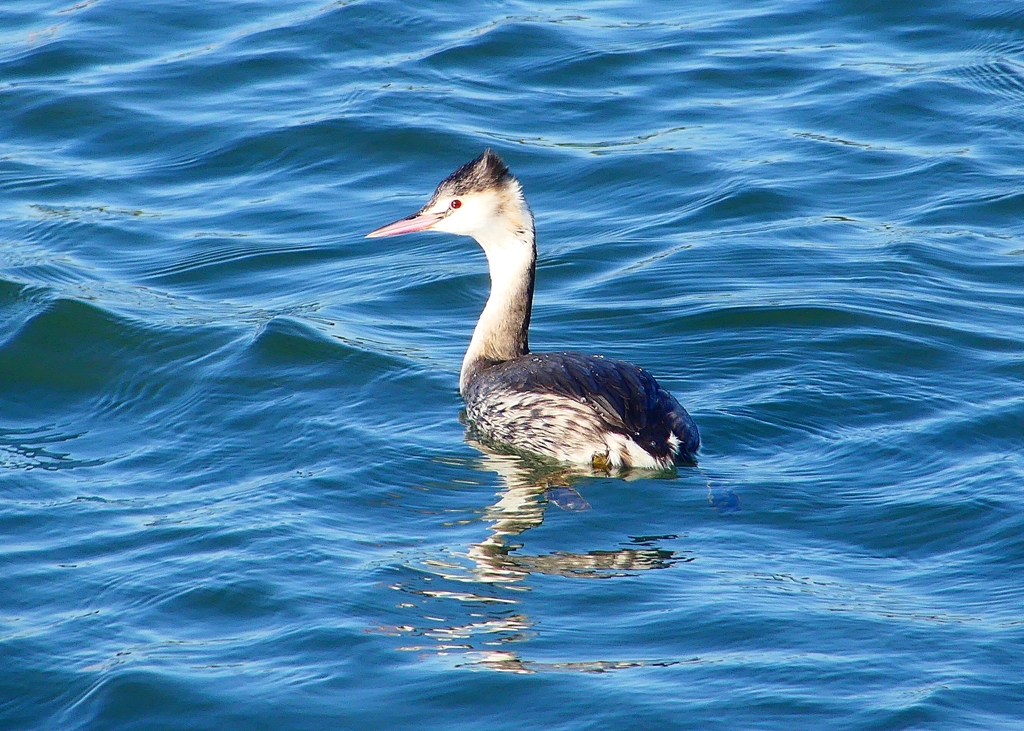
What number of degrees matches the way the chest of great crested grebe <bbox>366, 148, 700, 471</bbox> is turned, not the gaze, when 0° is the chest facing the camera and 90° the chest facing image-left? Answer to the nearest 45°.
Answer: approximately 90°
